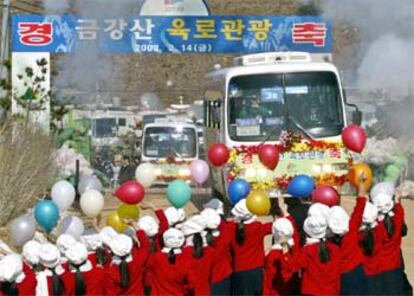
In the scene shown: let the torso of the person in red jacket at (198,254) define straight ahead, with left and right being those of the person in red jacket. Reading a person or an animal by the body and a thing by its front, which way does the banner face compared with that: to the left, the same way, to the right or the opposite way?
the opposite way

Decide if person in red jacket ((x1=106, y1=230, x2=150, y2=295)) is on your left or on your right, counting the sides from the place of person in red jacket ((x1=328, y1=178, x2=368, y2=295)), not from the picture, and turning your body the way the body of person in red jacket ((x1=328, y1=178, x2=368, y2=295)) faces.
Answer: on your left

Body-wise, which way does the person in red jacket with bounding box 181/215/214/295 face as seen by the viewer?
away from the camera

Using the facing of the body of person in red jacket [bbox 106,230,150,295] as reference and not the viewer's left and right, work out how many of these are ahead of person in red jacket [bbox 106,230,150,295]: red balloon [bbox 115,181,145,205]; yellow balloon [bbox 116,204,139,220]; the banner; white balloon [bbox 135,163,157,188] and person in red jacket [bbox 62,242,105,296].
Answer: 4

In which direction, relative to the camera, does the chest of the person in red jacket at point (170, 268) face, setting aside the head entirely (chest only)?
away from the camera

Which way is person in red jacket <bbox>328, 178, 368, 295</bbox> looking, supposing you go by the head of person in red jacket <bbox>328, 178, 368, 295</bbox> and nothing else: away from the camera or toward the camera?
away from the camera

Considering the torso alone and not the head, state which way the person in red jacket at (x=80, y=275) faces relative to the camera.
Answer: away from the camera

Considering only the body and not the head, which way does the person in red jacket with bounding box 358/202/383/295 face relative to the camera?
away from the camera

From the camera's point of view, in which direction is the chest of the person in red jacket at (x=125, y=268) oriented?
away from the camera

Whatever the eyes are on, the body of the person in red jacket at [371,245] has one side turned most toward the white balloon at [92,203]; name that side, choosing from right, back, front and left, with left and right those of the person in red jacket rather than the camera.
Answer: left

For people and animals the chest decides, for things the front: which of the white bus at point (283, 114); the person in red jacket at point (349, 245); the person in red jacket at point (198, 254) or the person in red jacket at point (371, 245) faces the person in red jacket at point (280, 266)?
the white bus

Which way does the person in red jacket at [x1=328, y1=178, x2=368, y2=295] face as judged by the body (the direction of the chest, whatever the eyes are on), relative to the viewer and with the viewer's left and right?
facing away from the viewer

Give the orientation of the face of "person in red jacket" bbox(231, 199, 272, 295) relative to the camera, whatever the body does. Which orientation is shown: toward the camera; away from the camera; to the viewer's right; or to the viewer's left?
away from the camera
